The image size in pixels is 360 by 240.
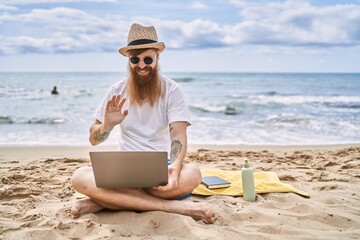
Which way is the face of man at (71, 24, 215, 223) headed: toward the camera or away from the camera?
toward the camera

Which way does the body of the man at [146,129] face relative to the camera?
toward the camera

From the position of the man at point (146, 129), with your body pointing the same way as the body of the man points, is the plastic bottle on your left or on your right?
on your left

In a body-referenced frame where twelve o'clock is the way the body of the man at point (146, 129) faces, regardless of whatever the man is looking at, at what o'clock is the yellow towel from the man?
The yellow towel is roughly at 8 o'clock from the man.

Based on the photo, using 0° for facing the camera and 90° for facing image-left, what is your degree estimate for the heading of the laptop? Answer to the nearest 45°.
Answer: approximately 180°

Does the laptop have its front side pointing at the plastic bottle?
no
